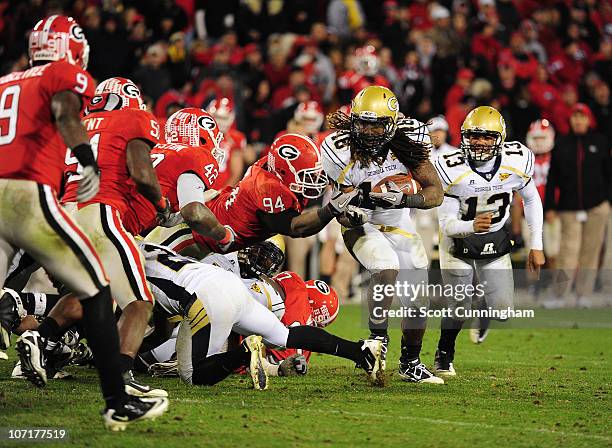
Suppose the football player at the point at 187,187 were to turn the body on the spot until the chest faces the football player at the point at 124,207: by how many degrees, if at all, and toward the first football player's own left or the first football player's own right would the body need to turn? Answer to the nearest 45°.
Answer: approximately 180°

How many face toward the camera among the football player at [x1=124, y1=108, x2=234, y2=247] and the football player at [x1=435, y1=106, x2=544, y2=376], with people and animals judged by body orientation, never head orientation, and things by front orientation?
1

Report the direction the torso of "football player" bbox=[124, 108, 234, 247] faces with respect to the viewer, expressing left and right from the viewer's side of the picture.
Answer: facing away from the viewer and to the right of the viewer

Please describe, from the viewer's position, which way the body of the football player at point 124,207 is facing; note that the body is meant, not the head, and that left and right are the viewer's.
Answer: facing away from the viewer and to the right of the viewer

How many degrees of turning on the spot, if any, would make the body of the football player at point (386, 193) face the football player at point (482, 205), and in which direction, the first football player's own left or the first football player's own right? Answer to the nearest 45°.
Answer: approximately 135° to the first football player's own left

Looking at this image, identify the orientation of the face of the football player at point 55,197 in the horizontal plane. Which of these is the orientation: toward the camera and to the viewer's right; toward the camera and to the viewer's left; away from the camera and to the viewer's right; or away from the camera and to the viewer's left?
away from the camera and to the viewer's right

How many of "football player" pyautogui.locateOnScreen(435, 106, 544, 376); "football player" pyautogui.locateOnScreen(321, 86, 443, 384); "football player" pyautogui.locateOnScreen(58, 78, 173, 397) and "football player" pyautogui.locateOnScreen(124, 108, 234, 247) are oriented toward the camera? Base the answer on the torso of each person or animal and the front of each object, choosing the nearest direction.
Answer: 2

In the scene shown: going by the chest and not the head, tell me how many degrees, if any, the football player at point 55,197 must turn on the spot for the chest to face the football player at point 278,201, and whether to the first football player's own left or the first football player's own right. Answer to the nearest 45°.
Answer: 0° — they already face them
